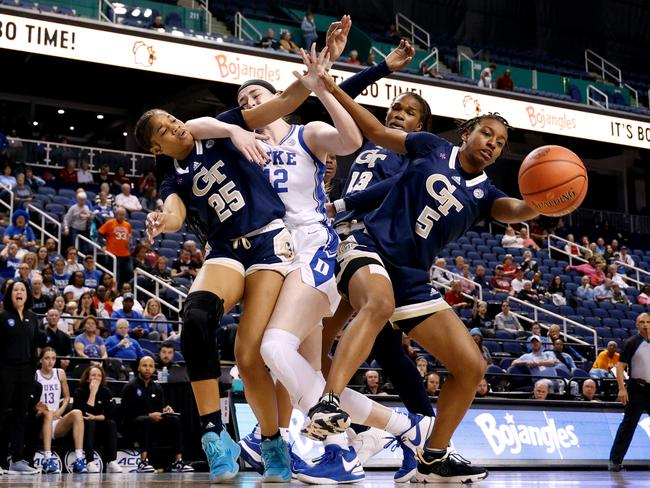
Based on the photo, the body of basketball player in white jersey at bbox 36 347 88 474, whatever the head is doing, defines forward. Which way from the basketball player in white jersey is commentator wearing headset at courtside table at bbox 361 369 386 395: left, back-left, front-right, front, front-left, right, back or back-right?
left

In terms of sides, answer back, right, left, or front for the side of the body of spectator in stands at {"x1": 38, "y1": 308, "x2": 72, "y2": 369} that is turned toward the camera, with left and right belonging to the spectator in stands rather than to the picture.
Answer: front

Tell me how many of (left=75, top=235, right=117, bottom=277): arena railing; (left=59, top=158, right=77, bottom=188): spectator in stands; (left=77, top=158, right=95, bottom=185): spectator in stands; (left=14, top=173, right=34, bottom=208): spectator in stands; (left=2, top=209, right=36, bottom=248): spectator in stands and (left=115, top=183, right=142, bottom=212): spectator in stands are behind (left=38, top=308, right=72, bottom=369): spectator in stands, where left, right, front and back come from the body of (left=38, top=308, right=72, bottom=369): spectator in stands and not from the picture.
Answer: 6

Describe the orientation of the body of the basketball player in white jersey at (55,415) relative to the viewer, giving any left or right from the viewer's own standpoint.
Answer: facing the viewer

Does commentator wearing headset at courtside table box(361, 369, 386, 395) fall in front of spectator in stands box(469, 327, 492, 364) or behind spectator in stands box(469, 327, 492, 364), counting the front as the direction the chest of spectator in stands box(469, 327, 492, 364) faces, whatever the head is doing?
in front

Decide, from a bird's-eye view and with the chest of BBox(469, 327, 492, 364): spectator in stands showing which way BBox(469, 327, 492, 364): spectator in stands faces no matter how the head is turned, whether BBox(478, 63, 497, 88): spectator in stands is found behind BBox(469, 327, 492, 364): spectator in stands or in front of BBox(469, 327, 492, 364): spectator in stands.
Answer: behind

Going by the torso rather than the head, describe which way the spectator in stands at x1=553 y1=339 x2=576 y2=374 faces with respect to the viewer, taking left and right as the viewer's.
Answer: facing the viewer and to the left of the viewer

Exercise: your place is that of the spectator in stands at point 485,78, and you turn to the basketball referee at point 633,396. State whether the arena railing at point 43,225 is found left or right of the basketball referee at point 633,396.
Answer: right

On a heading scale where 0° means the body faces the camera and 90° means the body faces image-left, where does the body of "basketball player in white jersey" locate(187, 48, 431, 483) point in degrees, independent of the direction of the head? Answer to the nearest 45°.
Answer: approximately 45°
